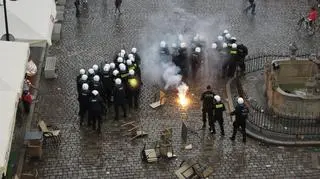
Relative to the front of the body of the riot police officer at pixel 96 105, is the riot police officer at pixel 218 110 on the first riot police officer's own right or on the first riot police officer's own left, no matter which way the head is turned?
on the first riot police officer's own right

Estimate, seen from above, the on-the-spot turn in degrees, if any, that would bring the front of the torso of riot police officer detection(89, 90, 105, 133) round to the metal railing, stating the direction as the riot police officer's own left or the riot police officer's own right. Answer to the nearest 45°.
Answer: approximately 90° to the riot police officer's own right

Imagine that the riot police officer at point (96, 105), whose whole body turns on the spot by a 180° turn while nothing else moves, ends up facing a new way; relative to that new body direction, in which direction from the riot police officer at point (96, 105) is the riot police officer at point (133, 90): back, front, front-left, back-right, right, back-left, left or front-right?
back-left

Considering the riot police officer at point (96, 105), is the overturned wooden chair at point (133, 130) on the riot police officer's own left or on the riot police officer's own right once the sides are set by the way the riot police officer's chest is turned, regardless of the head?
on the riot police officer's own left
